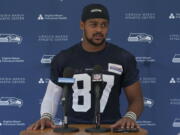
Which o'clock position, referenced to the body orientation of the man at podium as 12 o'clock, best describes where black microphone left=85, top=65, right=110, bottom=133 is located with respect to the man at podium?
The black microphone is roughly at 12 o'clock from the man at podium.

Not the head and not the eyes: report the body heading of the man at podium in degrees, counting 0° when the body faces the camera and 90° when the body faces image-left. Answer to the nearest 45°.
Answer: approximately 0°

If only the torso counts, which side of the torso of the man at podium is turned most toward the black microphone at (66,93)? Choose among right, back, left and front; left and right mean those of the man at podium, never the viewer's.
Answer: front
